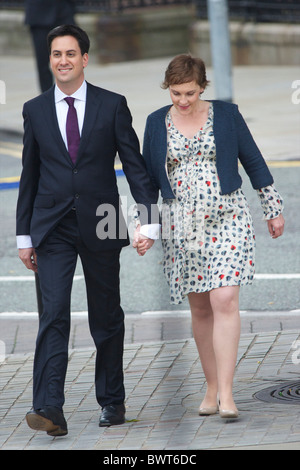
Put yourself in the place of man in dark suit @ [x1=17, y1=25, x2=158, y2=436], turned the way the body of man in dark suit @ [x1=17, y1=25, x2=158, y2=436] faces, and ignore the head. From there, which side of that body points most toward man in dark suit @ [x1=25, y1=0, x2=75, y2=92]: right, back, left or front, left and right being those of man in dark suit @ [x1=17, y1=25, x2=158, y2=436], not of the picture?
back

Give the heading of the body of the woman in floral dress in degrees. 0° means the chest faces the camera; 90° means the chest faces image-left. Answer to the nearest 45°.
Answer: approximately 0°

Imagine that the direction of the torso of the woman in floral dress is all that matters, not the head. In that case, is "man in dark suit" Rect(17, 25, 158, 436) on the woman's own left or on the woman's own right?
on the woman's own right

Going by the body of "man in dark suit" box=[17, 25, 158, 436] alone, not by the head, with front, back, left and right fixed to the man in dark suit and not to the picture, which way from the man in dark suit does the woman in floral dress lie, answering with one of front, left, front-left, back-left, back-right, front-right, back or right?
left

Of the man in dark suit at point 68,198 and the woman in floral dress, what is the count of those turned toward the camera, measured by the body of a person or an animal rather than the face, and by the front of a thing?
2

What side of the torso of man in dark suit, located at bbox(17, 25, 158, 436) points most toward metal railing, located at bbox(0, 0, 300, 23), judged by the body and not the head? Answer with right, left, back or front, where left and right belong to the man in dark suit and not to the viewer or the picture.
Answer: back

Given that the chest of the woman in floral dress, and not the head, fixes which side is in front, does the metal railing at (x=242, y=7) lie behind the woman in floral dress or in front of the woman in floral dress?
behind

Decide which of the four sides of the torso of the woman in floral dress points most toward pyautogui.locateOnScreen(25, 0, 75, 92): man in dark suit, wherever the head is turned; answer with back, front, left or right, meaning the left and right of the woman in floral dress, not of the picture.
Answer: back

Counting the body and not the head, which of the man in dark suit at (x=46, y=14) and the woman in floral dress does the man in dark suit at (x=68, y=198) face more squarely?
the woman in floral dress
